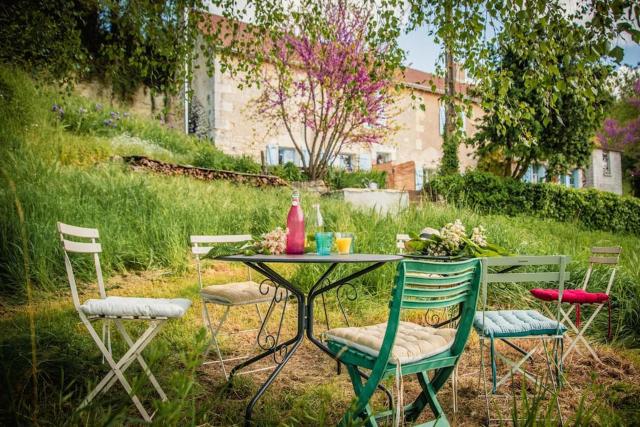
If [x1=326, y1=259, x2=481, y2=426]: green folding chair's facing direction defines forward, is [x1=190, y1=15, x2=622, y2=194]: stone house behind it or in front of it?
in front

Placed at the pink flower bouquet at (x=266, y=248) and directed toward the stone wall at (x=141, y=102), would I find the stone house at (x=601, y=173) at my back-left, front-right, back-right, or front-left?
front-right

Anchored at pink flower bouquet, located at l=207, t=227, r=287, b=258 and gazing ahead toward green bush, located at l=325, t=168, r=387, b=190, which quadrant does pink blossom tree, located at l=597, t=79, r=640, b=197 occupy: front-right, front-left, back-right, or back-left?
front-right

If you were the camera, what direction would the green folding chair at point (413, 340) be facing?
facing away from the viewer and to the left of the viewer

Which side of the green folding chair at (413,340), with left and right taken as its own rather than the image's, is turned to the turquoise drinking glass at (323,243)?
front

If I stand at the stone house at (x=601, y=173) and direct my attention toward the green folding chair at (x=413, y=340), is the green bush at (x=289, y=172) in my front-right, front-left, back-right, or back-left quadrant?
front-right

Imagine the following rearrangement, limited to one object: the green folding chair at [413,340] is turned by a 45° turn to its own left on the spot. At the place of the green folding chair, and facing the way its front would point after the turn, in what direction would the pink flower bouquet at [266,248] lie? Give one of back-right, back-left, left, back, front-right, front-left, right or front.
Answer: front-right

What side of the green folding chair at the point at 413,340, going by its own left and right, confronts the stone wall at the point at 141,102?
front

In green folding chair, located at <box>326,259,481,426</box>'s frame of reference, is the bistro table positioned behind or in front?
in front

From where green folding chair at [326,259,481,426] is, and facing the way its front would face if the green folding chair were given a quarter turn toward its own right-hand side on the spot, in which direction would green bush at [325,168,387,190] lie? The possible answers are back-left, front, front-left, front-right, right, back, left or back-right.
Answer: front-left

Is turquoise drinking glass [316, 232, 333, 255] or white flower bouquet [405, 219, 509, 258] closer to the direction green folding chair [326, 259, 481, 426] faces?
the turquoise drinking glass
